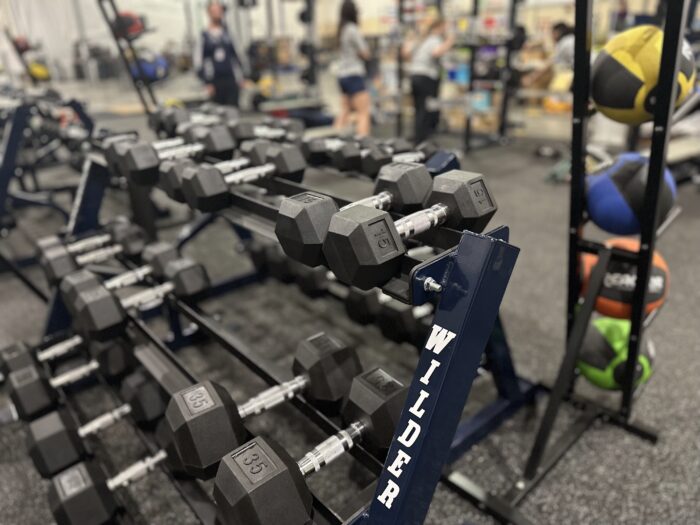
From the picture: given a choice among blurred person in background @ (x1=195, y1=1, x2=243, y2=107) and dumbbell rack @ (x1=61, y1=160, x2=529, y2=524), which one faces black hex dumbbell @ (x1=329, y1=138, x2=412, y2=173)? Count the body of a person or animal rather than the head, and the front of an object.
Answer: the blurred person in background

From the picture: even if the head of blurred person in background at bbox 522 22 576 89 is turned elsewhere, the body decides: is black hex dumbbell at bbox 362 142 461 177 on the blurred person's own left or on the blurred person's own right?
on the blurred person's own left

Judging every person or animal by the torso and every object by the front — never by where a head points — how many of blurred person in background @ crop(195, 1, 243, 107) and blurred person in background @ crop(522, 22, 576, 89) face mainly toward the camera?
1

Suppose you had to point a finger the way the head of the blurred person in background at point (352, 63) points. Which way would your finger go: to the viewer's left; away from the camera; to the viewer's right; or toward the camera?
away from the camera

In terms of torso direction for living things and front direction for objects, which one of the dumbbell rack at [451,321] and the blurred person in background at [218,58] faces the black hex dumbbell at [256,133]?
the blurred person in background

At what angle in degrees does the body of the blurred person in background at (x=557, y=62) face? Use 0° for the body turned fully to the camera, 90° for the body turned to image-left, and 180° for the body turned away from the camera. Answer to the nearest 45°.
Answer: approximately 90°

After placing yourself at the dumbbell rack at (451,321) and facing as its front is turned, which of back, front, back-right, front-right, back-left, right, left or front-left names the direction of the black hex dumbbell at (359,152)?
back-right

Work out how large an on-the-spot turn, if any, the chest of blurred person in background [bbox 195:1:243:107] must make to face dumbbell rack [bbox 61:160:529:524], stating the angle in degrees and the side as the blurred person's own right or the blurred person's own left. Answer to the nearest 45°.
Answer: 0° — they already face it
